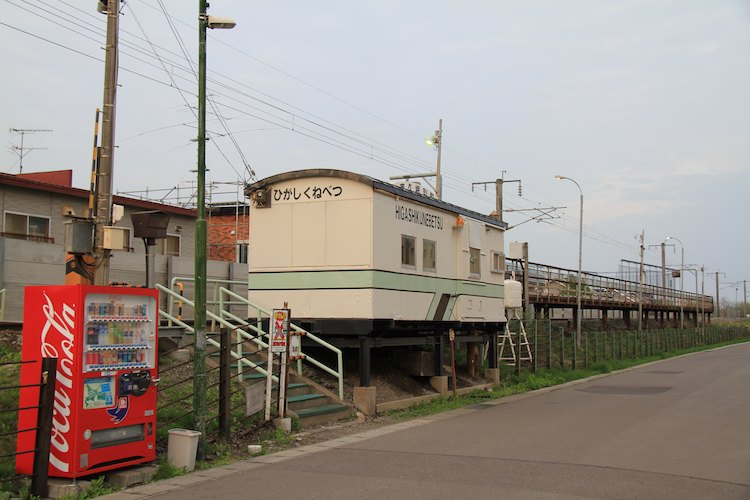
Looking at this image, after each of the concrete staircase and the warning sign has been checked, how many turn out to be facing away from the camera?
0

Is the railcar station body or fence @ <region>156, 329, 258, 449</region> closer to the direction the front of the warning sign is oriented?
the fence

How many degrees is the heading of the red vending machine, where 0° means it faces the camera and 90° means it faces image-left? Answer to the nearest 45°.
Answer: approximately 315°

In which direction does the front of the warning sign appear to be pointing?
toward the camera

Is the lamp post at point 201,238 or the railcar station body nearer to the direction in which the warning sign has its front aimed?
the lamp post

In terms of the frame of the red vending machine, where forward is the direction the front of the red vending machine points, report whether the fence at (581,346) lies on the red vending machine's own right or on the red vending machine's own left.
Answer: on the red vending machine's own left

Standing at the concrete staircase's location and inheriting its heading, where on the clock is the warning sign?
The warning sign is roughly at 2 o'clock from the concrete staircase.

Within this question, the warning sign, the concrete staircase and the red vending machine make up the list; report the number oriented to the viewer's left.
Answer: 0

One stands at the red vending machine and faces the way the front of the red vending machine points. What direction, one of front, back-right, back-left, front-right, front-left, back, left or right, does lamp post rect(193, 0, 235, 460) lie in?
left

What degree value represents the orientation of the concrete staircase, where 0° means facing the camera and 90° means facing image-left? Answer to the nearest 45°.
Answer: approximately 315°

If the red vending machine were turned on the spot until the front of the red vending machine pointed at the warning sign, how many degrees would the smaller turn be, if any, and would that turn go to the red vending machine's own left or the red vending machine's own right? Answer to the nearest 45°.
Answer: approximately 90° to the red vending machine's own left

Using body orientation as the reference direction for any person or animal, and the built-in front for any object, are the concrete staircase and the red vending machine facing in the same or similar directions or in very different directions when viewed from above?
same or similar directions

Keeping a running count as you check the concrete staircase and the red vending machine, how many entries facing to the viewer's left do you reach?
0

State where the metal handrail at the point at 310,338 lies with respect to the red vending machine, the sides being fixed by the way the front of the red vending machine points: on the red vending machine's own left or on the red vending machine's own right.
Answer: on the red vending machine's own left

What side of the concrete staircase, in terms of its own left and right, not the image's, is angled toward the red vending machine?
right
